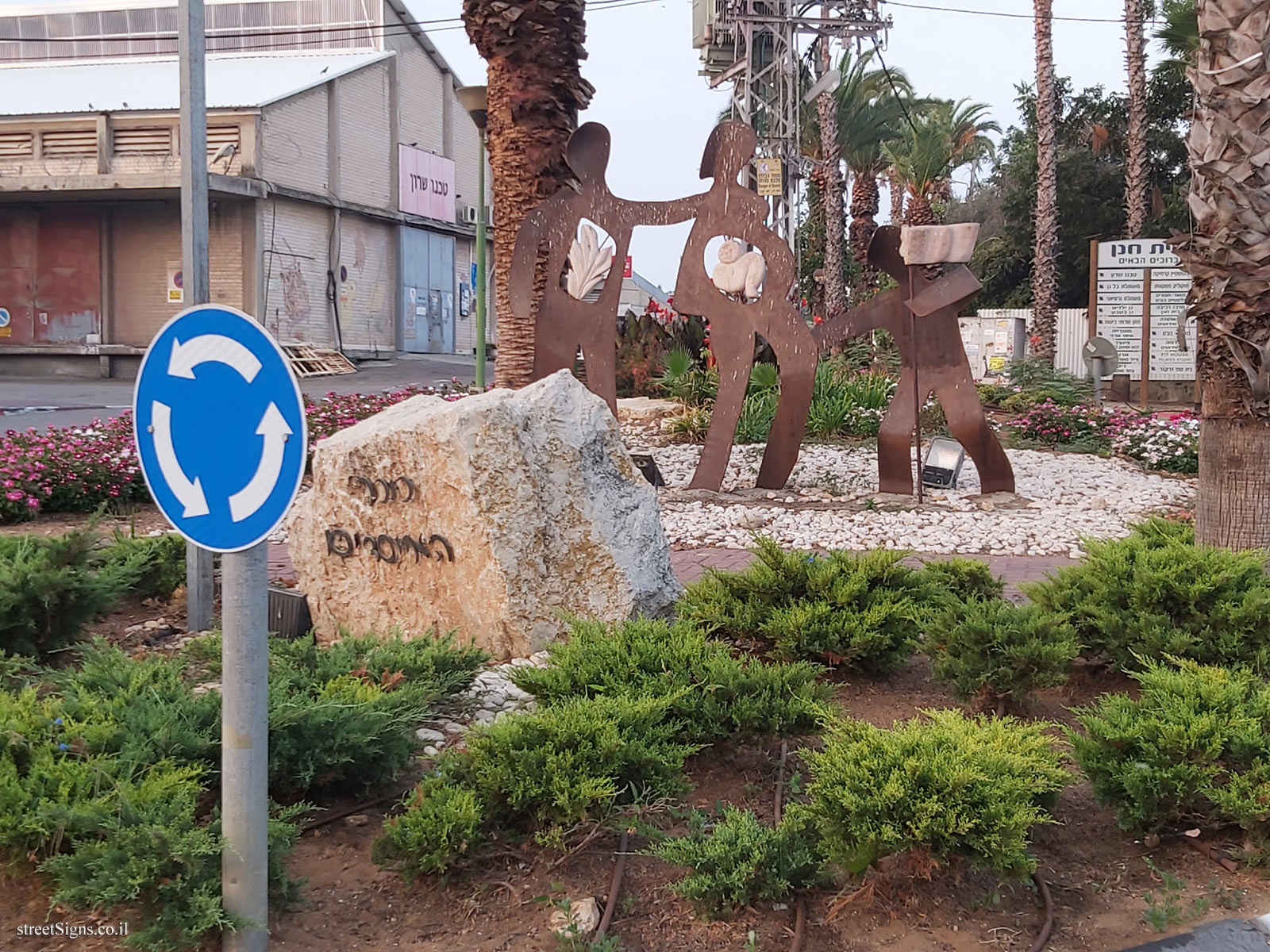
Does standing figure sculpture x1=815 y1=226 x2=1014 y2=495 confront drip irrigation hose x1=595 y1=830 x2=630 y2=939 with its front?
yes

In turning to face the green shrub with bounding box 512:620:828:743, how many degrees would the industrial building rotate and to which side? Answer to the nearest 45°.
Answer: approximately 45° to its right

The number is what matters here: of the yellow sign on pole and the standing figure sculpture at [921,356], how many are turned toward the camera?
2

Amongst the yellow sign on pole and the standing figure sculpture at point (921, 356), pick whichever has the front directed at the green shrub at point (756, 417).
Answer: the yellow sign on pole

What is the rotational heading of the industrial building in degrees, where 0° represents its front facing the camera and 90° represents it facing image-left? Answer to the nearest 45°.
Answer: approximately 315°

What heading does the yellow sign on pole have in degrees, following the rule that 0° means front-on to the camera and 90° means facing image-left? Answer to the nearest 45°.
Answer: approximately 0°

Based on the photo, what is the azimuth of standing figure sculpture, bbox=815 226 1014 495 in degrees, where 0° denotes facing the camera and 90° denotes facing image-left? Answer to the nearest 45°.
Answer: approximately 0°

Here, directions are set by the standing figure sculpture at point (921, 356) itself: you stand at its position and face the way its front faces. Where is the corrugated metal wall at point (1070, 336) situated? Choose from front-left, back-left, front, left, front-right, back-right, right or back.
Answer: back
